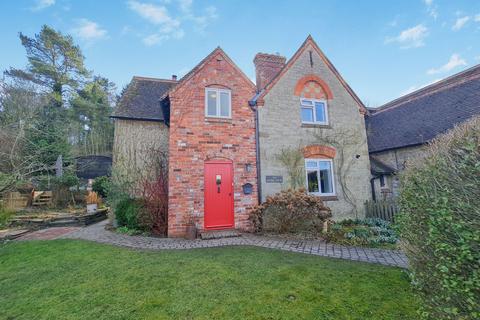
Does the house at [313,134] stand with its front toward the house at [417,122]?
no

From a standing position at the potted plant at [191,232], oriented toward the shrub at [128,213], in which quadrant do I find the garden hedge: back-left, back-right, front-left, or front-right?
back-left

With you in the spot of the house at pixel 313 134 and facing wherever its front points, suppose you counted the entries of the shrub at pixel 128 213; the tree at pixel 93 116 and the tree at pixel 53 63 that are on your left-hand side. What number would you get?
0

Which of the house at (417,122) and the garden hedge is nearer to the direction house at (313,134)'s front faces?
the garden hedge

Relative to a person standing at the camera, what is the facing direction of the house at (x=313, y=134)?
facing the viewer

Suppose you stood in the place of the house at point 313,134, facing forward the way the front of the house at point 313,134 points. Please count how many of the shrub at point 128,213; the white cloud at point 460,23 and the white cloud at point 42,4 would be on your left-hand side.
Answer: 1

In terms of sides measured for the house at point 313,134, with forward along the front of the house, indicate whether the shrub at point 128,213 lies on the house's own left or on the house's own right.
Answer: on the house's own right

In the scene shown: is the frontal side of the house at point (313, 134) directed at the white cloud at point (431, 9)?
no

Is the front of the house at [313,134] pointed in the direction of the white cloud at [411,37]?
no

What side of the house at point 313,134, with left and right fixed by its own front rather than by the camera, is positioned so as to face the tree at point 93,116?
right

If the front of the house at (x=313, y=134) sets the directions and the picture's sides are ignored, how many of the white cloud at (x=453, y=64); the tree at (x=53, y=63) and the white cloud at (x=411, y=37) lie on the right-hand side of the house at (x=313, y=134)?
1

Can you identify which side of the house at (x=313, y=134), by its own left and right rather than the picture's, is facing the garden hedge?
front

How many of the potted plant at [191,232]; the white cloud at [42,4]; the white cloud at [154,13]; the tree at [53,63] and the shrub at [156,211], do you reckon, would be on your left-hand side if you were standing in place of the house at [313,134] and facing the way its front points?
0
